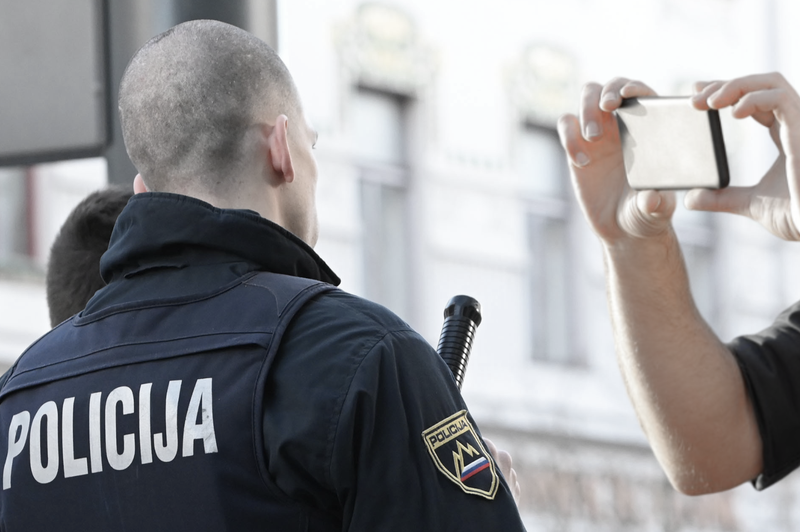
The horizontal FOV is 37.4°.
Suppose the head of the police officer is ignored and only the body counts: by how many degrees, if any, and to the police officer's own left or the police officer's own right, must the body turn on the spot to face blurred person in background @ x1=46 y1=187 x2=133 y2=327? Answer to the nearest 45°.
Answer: approximately 45° to the police officer's own left

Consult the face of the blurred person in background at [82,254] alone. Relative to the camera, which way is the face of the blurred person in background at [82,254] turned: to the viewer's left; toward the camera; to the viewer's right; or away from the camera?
away from the camera

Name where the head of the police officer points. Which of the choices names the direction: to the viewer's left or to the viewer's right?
to the viewer's right

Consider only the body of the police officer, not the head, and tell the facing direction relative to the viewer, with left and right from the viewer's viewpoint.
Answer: facing away from the viewer and to the right of the viewer
